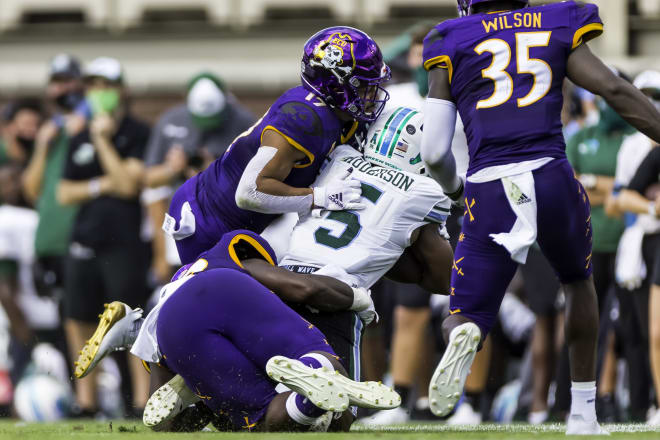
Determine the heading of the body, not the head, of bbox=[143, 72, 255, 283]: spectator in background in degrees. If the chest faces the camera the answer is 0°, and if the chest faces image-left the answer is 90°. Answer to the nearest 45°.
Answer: approximately 0°

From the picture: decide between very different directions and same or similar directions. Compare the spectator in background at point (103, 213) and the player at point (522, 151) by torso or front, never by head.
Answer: very different directions

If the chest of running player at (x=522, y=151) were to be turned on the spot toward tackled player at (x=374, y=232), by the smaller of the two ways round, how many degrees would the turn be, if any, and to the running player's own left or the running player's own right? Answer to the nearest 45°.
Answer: approximately 90° to the running player's own left

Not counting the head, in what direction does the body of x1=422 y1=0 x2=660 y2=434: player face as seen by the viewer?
away from the camera

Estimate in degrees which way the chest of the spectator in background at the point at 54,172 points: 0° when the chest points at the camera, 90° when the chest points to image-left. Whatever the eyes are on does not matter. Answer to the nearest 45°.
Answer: approximately 0°

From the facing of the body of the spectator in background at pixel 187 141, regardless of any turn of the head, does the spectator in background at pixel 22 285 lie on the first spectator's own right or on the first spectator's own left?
on the first spectator's own right

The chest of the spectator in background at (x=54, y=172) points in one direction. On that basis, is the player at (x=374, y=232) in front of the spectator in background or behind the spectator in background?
in front

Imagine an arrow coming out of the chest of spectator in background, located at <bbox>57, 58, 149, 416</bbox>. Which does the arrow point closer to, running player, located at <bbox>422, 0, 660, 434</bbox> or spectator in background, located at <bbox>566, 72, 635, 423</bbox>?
the running player

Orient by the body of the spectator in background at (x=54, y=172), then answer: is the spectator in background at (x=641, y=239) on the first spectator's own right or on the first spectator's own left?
on the first spectator's own left

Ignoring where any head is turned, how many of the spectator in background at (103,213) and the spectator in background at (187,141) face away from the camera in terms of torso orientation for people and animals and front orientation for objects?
0
